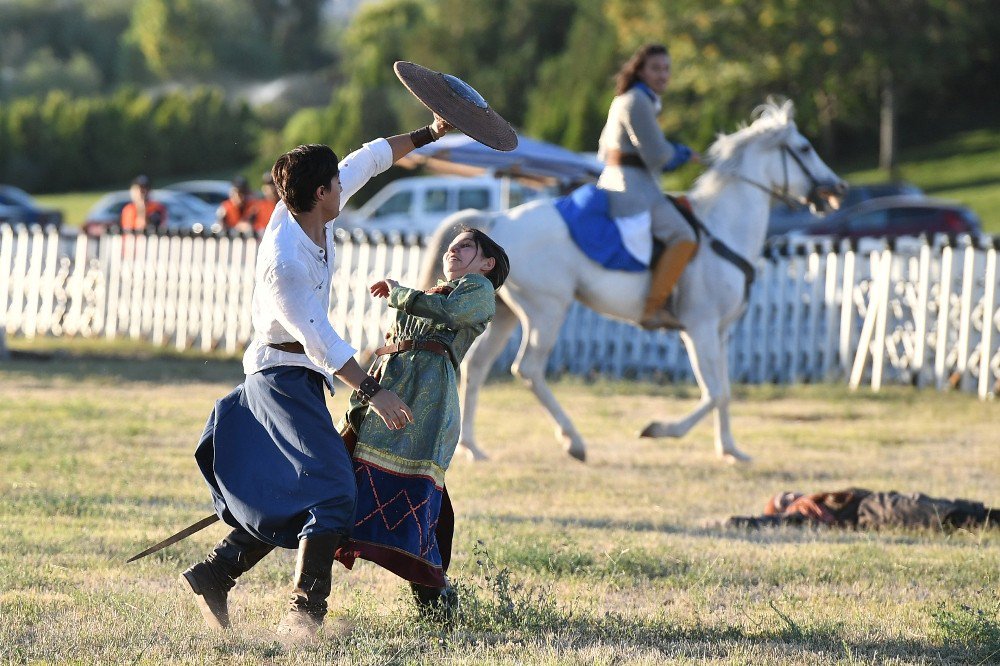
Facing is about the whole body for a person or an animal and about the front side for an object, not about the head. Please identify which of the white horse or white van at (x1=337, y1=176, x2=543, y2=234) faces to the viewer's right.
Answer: the white horse

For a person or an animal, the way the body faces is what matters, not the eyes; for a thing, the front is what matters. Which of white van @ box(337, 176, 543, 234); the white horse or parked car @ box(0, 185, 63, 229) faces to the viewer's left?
the white van

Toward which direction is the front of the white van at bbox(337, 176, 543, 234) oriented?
to the viewer's left

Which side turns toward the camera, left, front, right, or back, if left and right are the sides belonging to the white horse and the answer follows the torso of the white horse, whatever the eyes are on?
right

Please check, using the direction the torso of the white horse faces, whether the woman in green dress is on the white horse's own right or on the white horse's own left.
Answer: on the white horse's own right

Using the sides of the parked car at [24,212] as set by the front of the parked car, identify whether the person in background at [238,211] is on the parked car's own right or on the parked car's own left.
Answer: on the parked car's own right

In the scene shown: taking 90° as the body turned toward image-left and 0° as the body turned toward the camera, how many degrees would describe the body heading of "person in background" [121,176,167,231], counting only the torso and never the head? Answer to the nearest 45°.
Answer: approximately 0°

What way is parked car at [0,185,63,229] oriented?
to the viewer's right

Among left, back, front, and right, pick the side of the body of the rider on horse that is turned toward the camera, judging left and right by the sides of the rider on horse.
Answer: right

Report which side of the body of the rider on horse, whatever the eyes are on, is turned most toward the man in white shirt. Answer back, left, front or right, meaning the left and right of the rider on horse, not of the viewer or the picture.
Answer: right

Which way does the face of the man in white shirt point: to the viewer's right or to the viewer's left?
to the viewer's right

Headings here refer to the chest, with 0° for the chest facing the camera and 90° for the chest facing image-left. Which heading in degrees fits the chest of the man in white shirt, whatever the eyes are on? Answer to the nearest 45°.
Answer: approximately 270°

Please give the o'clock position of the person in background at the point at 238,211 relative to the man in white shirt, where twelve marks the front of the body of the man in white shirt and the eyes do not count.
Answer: The person in background is roughly at 9 o'clock from the man in white shirt.
